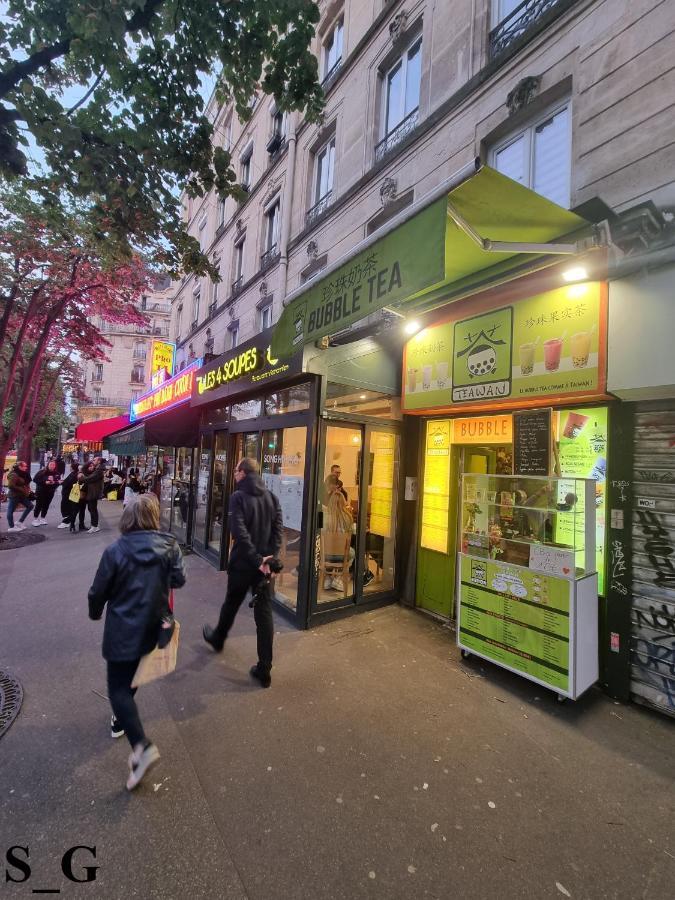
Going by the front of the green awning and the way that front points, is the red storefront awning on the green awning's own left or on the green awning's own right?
on the green awning's own right

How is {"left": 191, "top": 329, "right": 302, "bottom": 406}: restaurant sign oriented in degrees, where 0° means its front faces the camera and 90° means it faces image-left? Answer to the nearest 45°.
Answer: approximately 45°

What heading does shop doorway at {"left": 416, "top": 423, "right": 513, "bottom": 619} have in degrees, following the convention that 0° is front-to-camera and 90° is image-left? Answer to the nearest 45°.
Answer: approximately 45°

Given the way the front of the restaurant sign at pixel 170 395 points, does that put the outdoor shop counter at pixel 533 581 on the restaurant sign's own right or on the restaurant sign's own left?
on the restaurant sign's own left

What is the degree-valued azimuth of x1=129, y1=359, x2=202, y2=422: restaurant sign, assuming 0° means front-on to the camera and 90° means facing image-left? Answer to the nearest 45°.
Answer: approximately 45°
